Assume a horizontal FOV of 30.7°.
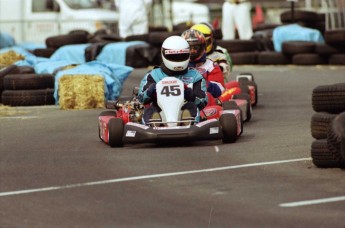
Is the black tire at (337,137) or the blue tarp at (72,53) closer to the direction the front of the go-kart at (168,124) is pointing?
the black tire

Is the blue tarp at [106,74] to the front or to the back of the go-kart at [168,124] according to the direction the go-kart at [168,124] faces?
to the back

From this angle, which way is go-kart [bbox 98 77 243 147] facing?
toward the camera

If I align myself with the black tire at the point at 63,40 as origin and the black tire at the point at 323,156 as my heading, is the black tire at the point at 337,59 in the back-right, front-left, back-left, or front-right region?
front-left

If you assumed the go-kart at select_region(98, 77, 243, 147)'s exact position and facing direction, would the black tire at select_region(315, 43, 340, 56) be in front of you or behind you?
behind

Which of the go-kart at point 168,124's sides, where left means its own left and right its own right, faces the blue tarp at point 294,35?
back

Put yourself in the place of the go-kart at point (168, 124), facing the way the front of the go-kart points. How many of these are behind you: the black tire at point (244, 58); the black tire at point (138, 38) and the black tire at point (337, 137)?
2

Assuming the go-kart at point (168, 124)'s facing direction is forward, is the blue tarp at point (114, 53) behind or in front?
behind

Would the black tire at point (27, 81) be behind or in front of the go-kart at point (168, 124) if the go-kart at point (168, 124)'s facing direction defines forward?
behind

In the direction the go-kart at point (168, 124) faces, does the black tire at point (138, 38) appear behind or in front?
behind

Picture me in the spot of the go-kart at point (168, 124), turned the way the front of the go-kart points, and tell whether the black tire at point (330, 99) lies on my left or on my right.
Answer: on my left

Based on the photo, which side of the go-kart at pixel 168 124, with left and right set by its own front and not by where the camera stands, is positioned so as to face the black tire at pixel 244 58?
back

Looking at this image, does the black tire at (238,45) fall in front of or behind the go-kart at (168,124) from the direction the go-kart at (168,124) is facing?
behind
